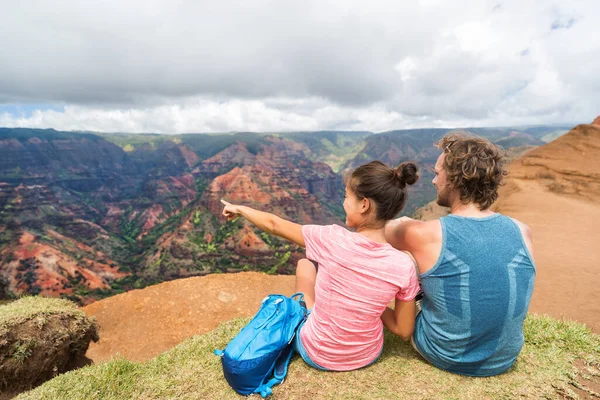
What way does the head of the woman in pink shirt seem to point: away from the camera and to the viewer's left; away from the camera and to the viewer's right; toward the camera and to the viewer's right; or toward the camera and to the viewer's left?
away from the camera and to the viewer's left

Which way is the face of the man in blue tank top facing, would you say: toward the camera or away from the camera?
away from the camera

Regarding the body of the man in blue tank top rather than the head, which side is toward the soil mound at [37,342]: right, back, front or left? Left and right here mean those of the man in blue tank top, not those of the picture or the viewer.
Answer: left

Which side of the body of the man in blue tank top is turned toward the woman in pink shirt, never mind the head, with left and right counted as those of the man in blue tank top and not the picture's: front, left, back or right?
left

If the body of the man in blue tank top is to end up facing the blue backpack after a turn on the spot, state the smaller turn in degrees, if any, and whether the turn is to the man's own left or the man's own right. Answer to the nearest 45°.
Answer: approximately 90° to the man's own left

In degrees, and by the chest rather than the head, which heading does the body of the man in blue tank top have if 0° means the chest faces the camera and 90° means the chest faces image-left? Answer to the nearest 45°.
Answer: approximately 180°
